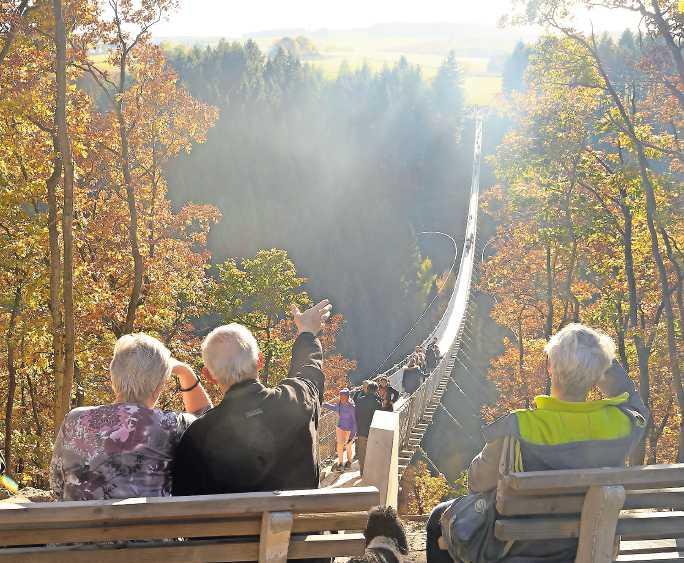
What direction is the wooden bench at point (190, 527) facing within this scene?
away from the camera

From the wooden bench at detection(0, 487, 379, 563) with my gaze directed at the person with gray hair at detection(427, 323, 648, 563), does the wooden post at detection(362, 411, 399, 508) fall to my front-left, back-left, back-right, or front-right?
front-left

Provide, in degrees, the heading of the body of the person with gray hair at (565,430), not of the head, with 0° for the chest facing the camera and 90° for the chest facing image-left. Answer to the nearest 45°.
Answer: approximately 180°

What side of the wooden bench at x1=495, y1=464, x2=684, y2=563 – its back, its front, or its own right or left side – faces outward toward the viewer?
back

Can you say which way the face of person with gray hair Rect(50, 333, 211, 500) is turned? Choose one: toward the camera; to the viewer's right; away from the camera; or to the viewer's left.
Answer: away from the camera

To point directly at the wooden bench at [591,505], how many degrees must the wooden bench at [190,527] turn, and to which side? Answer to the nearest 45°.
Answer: approximately 90° to its right

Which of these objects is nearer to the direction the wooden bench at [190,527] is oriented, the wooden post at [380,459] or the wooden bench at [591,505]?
the wooden post

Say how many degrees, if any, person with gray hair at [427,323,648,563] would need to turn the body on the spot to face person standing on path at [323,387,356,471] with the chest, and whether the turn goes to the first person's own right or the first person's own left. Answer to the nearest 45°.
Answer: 0° — they already face them

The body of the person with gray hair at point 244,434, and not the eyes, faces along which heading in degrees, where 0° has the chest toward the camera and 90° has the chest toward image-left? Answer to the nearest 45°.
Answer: approximately 180°

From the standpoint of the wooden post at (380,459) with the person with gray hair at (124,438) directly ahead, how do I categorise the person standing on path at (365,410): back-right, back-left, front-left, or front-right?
back-right

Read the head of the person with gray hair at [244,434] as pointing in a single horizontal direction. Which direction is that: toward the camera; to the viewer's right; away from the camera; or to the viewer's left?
away from the camera
